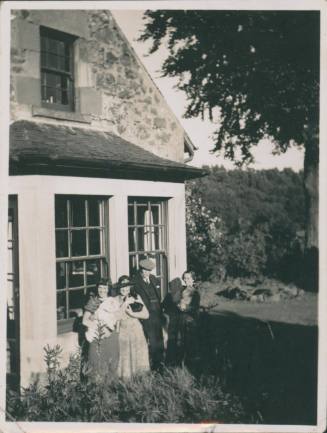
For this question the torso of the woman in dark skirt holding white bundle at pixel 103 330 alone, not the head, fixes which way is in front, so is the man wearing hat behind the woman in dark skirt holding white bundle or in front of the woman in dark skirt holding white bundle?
behind

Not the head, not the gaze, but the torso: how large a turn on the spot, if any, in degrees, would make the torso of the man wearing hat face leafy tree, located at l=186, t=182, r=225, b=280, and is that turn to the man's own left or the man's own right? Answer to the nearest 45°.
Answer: approximately 180°

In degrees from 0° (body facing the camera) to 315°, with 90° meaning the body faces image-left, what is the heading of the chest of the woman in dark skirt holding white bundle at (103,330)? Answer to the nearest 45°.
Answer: approximately 0°

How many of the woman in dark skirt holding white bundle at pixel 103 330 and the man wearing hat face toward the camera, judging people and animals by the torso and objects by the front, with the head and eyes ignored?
2
